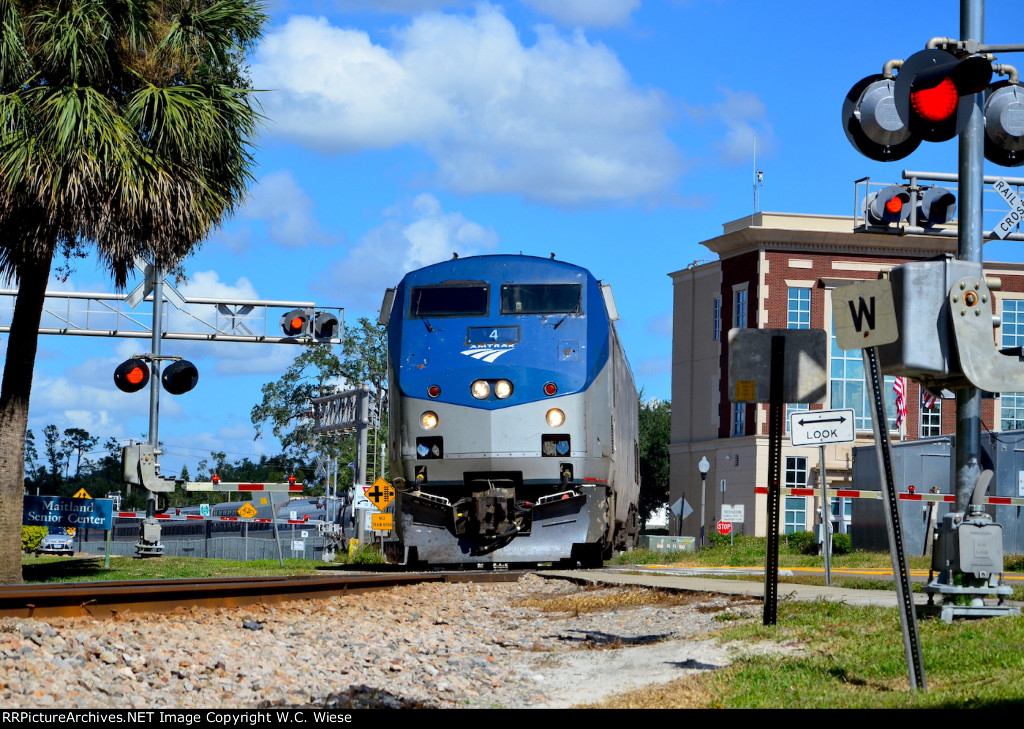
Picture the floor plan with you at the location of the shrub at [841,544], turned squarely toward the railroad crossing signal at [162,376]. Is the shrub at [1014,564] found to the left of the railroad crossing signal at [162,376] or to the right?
left

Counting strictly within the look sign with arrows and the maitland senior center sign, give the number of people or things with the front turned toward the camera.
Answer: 2

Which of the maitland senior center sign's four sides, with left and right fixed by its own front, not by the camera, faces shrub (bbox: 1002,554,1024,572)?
left

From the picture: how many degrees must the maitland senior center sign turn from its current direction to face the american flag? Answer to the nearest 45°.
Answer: approximately 135° to its left

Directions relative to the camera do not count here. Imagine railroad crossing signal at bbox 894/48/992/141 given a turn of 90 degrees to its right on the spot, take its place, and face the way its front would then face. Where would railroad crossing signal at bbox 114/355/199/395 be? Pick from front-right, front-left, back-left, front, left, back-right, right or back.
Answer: right

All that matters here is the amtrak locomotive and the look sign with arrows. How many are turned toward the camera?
2

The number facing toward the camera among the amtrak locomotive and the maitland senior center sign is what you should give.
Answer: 2

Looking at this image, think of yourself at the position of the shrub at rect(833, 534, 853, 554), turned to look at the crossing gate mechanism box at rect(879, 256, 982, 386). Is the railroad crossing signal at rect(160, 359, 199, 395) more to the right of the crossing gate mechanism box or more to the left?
right

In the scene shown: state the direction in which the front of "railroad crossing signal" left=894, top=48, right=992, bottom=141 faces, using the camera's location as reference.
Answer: facing the viewer and to the right of the viewer

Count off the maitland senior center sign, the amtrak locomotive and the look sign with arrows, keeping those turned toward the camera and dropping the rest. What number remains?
3
